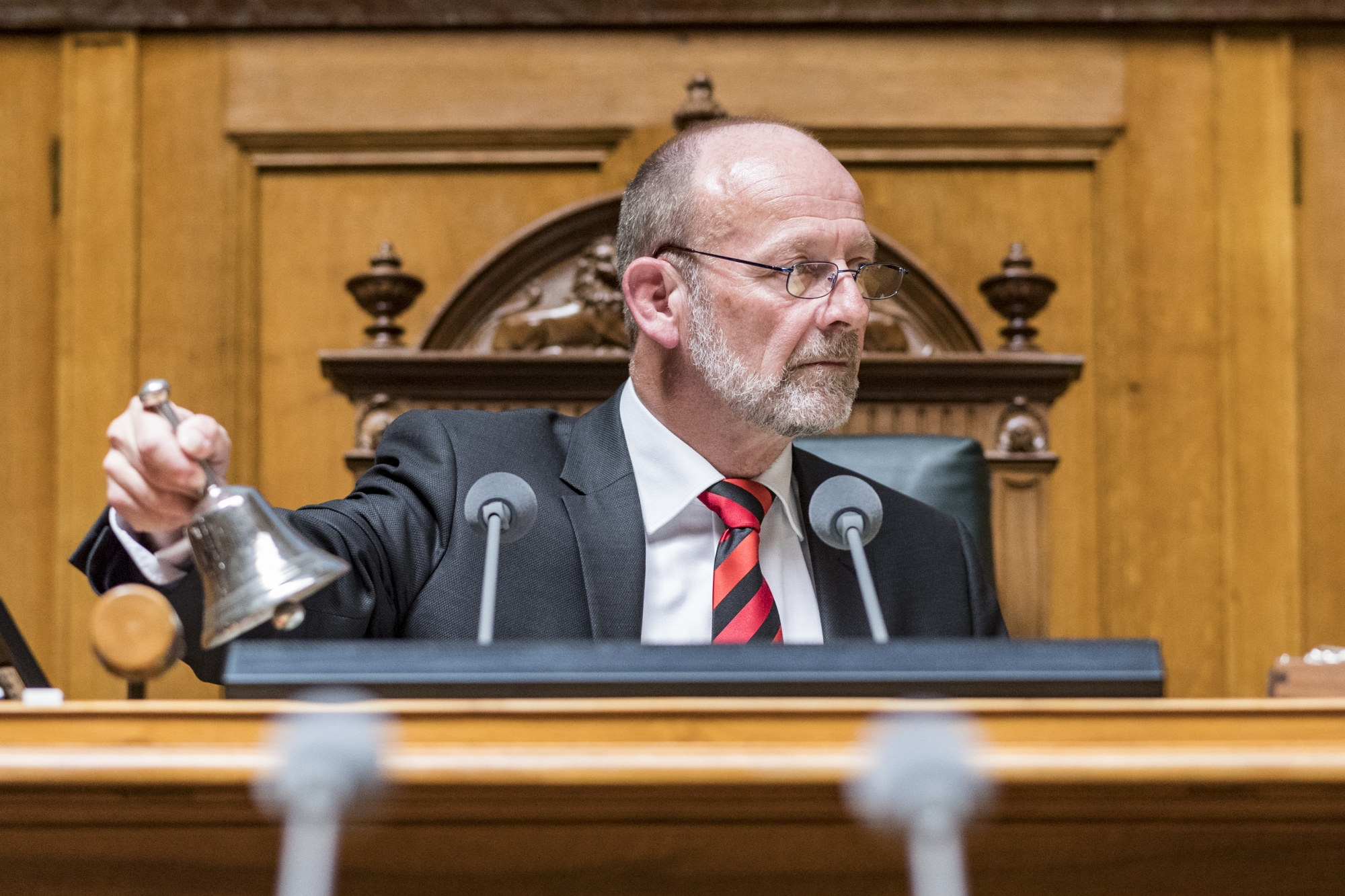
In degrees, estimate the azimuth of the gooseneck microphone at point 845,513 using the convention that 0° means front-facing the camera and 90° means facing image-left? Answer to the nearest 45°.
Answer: approximately 180°

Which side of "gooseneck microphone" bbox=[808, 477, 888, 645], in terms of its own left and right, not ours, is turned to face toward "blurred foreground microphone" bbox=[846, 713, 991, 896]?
back

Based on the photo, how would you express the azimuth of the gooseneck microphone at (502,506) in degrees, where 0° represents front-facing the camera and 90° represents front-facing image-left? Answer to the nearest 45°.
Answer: approximately 180°

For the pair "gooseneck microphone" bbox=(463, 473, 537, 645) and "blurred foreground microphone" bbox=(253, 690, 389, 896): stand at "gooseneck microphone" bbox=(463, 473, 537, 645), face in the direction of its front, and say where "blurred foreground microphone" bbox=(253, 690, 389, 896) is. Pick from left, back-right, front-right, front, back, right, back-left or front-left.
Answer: back

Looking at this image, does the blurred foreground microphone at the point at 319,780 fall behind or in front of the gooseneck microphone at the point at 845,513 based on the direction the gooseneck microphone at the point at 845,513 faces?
behind

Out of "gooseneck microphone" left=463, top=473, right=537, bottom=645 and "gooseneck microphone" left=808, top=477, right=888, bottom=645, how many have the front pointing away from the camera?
2

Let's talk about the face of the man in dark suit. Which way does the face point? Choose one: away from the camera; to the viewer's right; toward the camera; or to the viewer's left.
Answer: to the viewer's right
